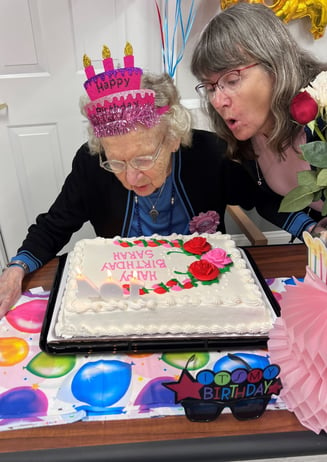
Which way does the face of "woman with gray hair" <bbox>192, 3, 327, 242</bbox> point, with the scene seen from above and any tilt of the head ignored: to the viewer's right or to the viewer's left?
to the viewer's left

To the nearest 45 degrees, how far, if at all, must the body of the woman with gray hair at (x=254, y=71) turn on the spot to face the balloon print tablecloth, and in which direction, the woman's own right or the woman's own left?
0° — they already face it

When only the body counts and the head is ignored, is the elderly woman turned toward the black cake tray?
yes

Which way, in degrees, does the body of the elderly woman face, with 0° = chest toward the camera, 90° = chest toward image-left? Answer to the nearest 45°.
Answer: approximately 0°

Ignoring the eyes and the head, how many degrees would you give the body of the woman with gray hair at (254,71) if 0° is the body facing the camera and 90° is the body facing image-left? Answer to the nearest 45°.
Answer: approximately 45°

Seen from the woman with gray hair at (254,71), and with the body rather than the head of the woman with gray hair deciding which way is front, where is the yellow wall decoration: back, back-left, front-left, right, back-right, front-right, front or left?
back-right

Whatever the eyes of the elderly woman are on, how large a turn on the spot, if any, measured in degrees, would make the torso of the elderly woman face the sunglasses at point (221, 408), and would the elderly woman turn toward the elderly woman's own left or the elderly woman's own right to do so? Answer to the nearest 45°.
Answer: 0° — they already face it
